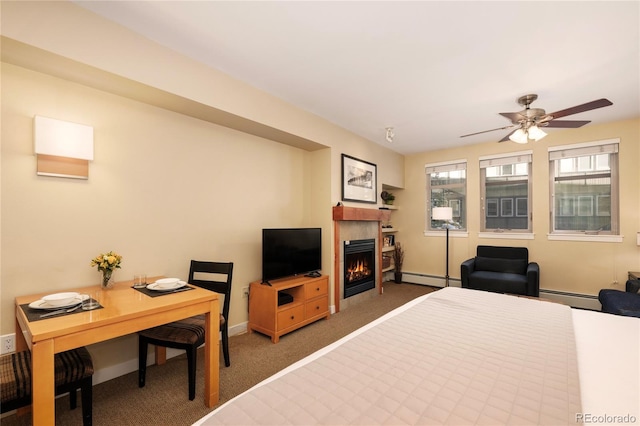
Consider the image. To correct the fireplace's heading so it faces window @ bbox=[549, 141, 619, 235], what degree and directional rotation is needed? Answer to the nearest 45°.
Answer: approximately 45° to its left

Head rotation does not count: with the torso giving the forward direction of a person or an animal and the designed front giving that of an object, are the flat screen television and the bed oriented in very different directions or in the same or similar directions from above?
very different directions

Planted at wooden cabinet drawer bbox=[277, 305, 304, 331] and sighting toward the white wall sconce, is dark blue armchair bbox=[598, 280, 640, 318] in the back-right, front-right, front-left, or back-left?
back-left

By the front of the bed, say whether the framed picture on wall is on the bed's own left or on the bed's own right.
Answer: on the bed's own right

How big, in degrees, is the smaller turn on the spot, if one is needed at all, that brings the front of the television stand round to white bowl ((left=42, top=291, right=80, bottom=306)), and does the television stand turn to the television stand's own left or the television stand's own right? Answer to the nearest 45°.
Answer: approximately 90° to the television stand's own right

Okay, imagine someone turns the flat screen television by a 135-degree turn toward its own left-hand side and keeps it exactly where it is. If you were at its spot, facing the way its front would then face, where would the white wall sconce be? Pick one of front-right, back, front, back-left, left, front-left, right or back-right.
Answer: back-left

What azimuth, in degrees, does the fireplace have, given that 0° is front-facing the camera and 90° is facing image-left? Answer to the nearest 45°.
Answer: approximately 315°

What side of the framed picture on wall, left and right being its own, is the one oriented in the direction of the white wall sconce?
right

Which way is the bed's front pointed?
to the viewer's left

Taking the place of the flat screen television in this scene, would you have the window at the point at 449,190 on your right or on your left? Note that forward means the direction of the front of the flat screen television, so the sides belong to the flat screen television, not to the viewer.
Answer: on your left

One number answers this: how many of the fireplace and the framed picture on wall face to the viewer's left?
0

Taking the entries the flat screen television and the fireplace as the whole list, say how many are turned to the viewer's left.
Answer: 0
